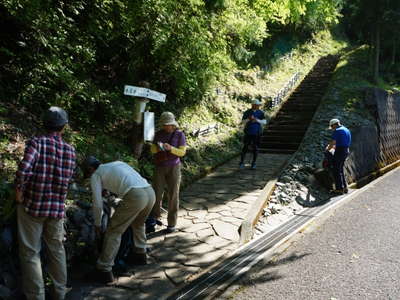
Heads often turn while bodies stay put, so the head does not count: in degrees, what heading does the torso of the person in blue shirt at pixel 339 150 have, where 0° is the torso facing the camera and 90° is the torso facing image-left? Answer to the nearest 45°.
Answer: approximately 90°

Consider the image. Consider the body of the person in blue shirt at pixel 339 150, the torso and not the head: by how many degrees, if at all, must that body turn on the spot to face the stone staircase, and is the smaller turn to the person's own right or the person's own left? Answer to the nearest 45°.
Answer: approximately 90° to the person's own right

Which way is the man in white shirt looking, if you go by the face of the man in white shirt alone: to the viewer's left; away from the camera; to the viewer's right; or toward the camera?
to the viewer's left

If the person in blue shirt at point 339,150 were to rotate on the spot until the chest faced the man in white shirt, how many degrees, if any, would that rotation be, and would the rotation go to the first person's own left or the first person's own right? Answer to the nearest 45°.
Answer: approximately 90° to the first person's own left

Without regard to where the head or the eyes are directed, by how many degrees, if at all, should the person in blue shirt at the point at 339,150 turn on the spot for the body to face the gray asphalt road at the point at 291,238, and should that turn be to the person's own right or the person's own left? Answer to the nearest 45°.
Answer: approximately 90° to the person's own left

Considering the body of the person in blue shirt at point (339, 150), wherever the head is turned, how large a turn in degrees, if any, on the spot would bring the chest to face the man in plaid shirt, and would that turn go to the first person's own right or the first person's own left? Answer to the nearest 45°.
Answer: approximately 90° to the first person's own left
